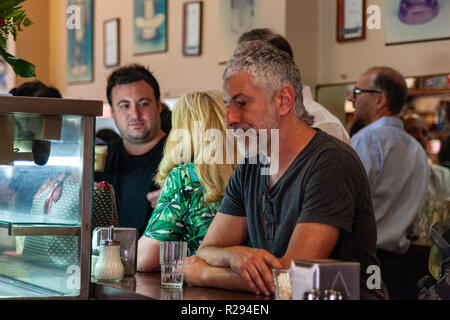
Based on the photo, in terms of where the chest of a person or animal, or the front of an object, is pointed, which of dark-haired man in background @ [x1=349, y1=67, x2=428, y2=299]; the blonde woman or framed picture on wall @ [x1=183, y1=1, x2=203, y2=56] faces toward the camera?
the framed picture on wall

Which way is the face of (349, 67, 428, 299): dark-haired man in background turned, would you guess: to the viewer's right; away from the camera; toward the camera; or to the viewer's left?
to the viewer's left

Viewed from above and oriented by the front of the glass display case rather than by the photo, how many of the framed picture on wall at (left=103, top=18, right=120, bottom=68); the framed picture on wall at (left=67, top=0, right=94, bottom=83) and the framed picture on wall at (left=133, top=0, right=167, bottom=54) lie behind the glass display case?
3

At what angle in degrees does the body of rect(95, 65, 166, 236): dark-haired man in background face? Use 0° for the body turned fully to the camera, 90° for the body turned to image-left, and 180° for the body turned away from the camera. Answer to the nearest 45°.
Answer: approximately 0°

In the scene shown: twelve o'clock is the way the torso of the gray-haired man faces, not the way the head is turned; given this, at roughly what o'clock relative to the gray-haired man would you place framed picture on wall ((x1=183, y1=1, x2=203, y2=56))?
The framed picture on wall is roughly at 4 o'clock from the gray-haired man.

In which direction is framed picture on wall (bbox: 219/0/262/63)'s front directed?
toward the camera

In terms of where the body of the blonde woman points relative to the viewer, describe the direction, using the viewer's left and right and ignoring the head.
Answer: facing away from the viewer and to the left of the viewer

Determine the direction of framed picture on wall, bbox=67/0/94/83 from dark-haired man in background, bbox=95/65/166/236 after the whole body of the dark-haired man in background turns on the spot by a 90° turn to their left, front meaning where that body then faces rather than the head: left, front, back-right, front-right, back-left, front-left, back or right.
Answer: left

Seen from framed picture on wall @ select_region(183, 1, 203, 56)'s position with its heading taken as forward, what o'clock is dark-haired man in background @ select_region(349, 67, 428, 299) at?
The dark-haired man in background is roughly at 11 o'clock from the framed picture on wall.

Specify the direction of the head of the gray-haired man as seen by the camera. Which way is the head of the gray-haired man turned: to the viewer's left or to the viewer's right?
to the viewer's left

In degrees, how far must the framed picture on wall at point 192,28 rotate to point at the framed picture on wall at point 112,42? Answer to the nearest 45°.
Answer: approximately 135° to its right

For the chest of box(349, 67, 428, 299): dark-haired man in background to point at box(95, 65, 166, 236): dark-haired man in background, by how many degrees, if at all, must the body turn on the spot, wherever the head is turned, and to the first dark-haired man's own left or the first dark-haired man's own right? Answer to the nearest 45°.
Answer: approximately 45° to the first dark-haired man's own left

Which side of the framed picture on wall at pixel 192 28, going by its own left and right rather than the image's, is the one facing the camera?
front

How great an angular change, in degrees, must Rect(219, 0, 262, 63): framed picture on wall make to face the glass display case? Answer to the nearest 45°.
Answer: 0° — it already faces it

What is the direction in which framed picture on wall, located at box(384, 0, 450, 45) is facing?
toward the camera

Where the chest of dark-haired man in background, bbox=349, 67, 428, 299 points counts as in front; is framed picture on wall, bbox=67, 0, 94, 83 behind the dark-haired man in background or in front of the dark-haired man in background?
in front

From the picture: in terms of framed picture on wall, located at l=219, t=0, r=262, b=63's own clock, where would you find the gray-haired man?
The gray-haired man is roughly at 12 o'clock from the framed picture on wall.
